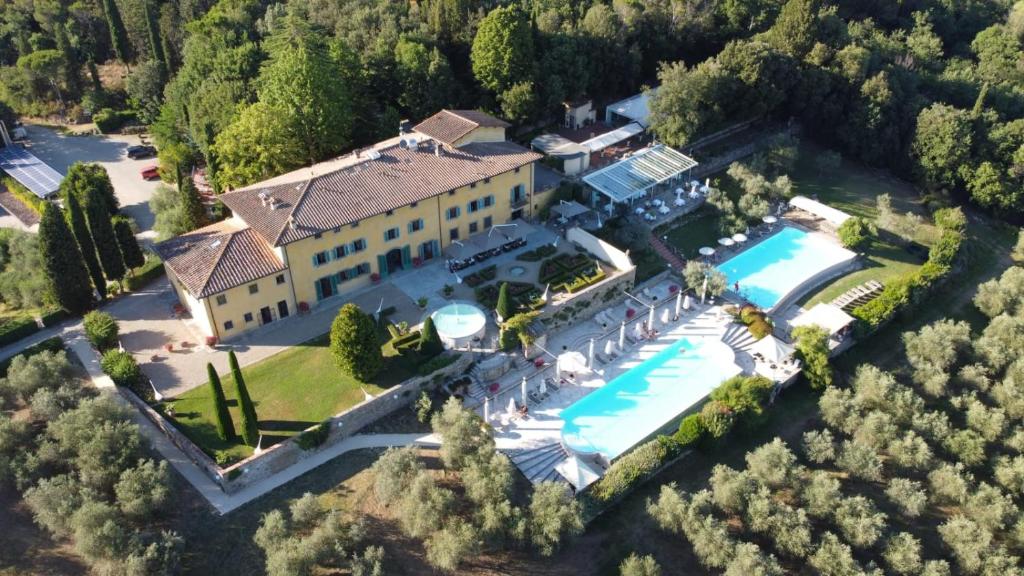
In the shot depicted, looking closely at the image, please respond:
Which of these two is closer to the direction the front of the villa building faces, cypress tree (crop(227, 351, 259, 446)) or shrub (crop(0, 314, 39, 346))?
the cypress tree

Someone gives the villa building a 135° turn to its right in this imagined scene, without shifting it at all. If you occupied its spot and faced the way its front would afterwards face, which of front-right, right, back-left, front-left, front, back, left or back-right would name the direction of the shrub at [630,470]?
back-left

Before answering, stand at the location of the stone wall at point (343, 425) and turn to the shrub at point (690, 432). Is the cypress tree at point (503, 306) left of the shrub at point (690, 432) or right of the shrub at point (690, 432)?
left

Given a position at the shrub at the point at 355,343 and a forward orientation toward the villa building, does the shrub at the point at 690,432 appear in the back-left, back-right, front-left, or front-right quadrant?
back-right

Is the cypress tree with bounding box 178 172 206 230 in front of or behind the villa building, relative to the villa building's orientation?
behind

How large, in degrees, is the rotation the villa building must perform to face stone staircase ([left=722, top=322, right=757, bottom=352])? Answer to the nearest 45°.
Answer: approximately 45° to its left

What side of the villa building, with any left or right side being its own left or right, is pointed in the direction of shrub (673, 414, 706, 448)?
front

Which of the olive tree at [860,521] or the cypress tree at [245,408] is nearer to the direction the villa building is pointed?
the olive tree

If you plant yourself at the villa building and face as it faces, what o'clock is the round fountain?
The round fountain is roughly at 12 o'clock from the villa building.

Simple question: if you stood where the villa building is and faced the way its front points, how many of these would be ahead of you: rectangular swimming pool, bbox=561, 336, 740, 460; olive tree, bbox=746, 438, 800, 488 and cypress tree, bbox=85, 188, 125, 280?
2

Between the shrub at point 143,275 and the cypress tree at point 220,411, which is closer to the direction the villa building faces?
the cypress tree

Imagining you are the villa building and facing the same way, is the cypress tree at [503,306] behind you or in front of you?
in front

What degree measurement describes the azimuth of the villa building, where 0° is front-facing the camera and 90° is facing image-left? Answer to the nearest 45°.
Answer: approximately 315°

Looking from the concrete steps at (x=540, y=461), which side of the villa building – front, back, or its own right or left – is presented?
front

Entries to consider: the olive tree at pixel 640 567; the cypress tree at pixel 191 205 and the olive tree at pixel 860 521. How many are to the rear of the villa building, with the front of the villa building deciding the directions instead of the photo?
1

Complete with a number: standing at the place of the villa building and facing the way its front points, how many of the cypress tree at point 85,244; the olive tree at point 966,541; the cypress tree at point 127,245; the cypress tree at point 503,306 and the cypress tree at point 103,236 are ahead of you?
2

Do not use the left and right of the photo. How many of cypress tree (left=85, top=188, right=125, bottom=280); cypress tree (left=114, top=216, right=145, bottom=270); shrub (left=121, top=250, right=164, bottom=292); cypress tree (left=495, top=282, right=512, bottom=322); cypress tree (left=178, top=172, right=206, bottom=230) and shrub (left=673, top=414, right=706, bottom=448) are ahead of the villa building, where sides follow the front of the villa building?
2

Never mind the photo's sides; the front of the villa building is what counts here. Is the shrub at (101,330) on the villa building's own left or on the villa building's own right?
on the villa building's own right
